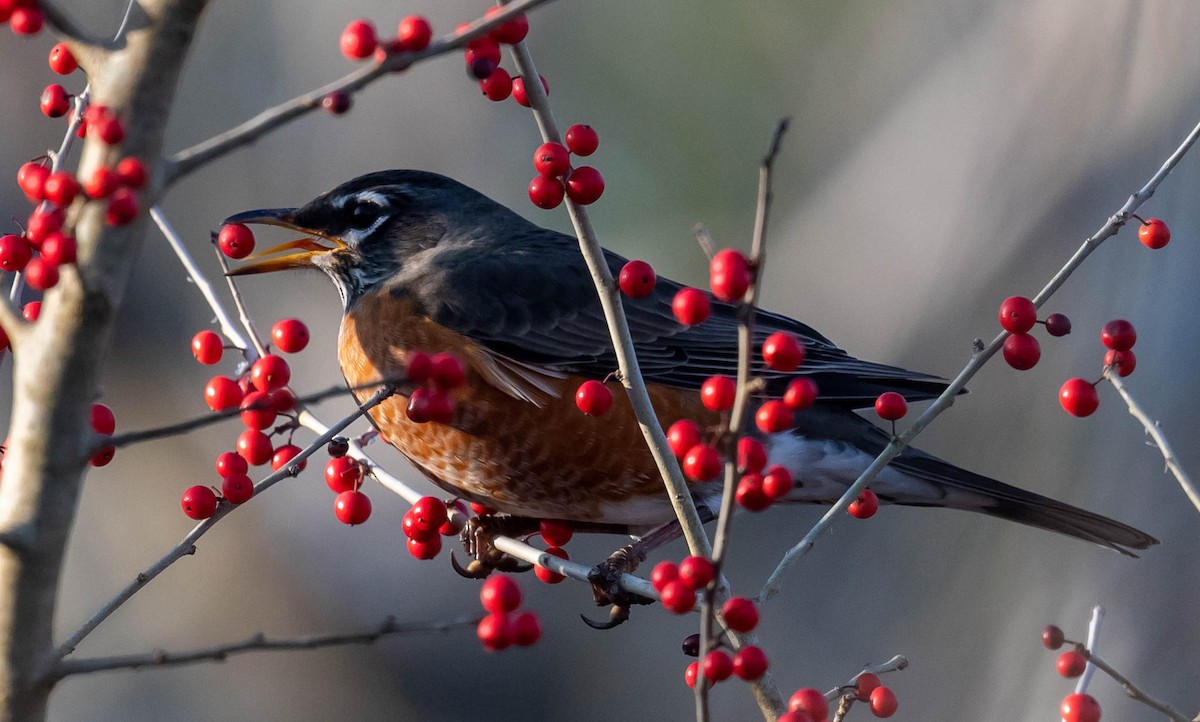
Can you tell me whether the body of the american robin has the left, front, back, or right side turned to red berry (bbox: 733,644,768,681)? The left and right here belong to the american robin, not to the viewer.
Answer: left

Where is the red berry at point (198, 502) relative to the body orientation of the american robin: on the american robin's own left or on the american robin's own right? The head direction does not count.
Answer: on the american robin's own left

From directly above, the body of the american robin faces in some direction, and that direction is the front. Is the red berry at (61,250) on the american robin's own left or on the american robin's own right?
on the american robin's own left

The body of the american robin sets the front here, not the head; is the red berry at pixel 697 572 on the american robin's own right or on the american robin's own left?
on the american robin's own left

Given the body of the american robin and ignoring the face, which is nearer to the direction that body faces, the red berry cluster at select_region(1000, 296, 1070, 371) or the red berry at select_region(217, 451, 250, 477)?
the red berry

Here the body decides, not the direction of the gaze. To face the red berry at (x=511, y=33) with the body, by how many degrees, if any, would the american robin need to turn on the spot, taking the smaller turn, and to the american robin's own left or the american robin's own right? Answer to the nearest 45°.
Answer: approximately 90° to the american robin's own left

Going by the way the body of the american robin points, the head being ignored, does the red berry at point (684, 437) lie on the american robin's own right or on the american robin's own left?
on the american robin's own left

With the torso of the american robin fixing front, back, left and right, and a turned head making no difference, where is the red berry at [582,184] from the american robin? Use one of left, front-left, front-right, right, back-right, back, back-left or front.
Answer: left

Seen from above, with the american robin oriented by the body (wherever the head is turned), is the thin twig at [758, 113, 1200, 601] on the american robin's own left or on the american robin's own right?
on the american robin's own left

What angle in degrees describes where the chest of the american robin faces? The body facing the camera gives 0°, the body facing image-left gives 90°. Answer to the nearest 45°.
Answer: approximately 90°
